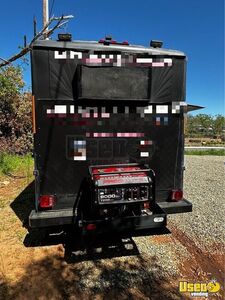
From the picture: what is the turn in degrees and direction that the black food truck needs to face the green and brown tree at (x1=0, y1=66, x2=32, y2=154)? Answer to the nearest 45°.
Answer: approximately 45° to its left

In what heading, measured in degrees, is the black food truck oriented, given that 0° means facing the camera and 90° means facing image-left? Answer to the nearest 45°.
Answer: approximately 180°

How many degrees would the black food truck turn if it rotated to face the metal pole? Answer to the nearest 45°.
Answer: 0° — it already faces it
